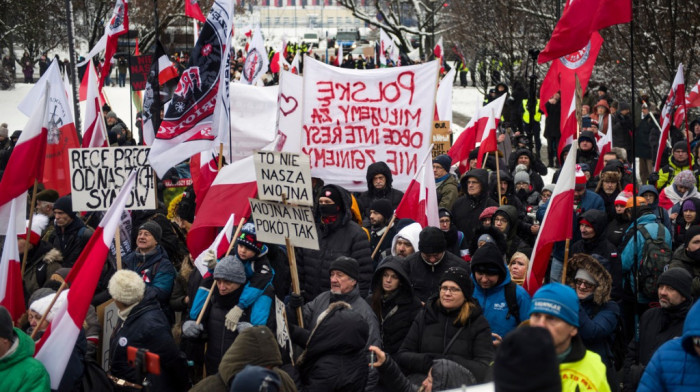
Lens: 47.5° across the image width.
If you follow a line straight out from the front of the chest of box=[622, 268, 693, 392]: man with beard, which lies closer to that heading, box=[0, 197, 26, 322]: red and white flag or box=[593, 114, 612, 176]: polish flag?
the red and white flag

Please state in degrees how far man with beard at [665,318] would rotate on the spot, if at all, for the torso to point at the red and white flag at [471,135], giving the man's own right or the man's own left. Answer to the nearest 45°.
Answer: approximately 90° to the man's own right

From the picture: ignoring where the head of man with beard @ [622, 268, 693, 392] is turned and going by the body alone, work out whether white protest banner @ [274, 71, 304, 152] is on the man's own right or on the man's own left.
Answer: on the man's own right

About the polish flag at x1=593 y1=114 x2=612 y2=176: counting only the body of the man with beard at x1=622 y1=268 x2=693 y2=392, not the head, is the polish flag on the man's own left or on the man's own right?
on the man's own right

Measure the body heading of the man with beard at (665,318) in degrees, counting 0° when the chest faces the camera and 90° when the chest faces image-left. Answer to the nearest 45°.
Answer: approximately 45°

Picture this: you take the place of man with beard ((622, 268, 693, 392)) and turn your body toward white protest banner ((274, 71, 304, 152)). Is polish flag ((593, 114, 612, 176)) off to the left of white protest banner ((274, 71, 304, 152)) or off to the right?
right

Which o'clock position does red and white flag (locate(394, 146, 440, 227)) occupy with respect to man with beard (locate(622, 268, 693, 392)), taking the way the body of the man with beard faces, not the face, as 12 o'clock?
The red and white flag is roughly at 3 o'clock from the man with beard.

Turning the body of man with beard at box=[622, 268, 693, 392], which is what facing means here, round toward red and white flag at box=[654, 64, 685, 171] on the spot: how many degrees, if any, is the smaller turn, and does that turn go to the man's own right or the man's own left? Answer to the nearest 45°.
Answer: approximately 135° to the man's own right
